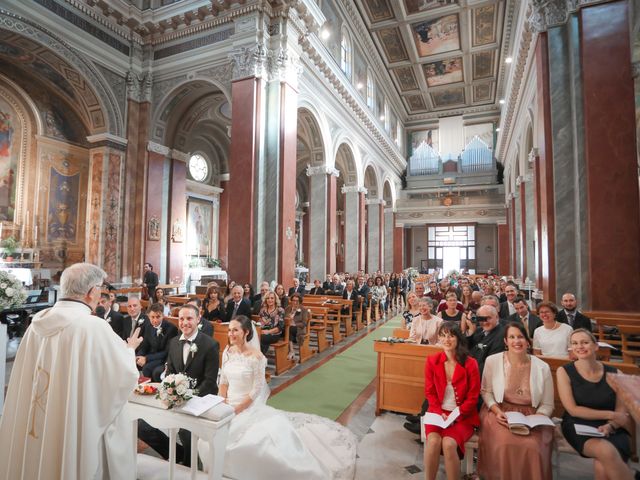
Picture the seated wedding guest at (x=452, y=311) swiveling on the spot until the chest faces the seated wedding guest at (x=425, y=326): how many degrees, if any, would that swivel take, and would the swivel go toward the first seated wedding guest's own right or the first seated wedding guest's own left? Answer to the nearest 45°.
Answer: approximately 45° to the first seated wedding guest's own right

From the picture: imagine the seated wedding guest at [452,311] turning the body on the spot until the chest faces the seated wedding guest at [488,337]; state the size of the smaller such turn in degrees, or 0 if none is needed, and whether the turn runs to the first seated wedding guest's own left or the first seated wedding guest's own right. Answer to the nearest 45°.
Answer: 0° — they already face them

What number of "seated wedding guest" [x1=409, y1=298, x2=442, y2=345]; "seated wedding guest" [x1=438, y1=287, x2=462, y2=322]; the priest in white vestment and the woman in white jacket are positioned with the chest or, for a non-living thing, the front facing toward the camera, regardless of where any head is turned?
3

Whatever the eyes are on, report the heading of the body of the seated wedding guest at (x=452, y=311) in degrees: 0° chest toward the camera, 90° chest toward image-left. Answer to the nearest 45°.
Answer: approximately 0°

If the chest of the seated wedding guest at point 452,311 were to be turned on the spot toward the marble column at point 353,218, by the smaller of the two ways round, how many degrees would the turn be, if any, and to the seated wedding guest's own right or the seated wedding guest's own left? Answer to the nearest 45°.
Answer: approximately 180°

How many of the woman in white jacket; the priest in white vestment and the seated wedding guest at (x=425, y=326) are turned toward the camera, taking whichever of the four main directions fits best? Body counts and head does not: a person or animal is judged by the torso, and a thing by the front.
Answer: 2

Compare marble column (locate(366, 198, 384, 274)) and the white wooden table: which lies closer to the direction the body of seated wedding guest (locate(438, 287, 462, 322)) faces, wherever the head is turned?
the white wooden table

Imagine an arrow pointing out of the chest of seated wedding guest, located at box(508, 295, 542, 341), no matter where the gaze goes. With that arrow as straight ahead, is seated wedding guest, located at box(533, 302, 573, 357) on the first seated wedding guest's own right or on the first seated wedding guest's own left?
on the first seated wedding guest's own left
